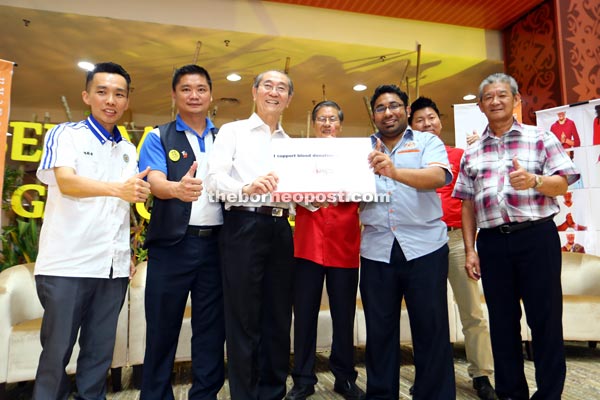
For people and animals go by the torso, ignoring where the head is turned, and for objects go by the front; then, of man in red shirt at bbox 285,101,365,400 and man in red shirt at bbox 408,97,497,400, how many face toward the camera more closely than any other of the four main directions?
2

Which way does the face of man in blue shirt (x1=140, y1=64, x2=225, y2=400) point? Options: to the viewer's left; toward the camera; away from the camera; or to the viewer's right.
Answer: toward the camera

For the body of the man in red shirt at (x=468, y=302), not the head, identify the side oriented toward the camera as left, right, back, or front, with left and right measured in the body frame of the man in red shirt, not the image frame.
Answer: front

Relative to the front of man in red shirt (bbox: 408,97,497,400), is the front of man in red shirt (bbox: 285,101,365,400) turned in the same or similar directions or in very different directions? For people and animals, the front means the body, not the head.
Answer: same or similar directions

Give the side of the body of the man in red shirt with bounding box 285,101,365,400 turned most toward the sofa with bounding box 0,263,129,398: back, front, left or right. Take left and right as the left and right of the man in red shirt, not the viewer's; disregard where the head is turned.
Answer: right

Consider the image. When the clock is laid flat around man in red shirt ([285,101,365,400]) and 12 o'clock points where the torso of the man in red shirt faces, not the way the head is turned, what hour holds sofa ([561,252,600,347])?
The sofa is roughly at 8 o'clock from the man in red shirt.

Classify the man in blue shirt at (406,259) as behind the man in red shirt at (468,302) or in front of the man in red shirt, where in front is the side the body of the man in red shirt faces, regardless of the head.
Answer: in front

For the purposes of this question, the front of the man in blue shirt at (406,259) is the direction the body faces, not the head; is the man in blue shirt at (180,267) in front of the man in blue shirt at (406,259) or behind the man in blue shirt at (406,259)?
in front

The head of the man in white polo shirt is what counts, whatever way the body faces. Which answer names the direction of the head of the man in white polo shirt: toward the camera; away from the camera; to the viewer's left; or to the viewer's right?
toward the camera

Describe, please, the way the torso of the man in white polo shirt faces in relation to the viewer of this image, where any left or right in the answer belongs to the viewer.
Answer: facing the viewer and to the right of the viewer

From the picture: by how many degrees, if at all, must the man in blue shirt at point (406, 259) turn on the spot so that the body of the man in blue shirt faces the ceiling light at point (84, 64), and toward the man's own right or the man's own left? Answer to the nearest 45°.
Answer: approximately 90° to the man's own right

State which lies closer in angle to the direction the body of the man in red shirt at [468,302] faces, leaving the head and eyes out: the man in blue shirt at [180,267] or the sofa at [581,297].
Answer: the man in blue shirt

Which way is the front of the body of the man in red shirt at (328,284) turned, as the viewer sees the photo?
toward the camera

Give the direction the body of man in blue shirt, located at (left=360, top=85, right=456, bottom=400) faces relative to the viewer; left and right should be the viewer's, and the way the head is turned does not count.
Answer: facing the viewer and to the left of the viewer
